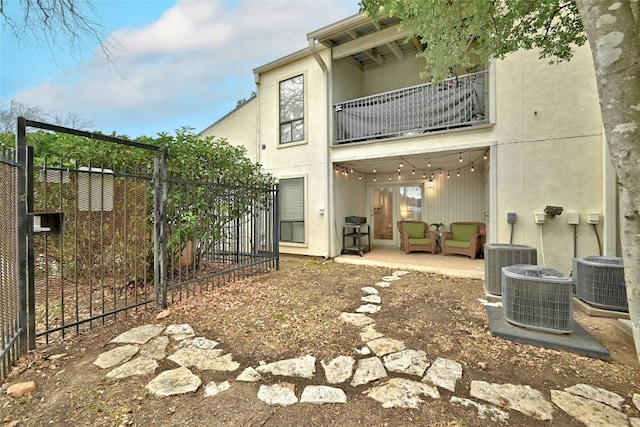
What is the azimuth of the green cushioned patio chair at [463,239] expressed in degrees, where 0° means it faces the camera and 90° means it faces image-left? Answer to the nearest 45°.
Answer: approximately 45°

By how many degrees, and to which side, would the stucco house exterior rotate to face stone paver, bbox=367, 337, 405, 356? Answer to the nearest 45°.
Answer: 0° — it already faces it

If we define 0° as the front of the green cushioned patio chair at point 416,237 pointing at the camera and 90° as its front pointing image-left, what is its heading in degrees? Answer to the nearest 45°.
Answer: approximately 315°

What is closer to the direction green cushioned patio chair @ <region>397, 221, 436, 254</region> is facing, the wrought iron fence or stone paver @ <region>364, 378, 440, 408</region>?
the stone paver
